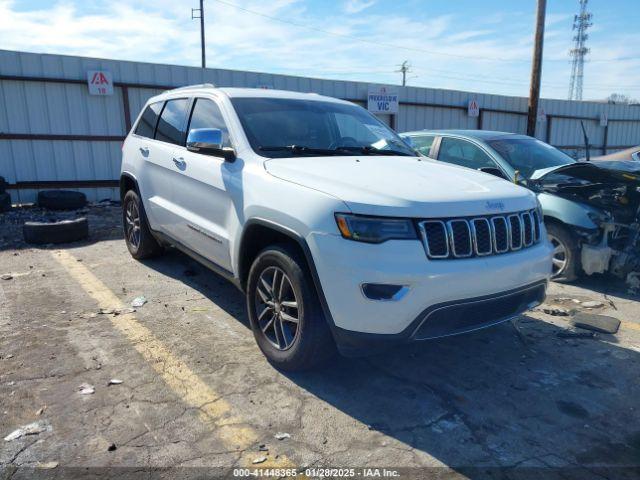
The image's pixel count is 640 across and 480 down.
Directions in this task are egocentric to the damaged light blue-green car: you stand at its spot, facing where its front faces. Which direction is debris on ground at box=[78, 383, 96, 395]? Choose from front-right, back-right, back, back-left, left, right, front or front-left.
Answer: right

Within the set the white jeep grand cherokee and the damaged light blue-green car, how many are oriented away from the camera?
0

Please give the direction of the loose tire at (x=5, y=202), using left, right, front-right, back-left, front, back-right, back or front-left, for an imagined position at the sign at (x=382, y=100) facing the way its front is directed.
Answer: front-right

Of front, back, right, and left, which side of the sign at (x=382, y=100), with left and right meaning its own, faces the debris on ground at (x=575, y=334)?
front

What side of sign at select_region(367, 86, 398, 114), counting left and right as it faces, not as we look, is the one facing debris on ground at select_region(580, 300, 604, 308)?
front

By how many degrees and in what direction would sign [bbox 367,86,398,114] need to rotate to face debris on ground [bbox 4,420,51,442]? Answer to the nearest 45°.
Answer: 0° — it already faces it

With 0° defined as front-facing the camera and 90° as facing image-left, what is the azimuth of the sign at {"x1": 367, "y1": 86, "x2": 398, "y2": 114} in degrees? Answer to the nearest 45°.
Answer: approximately 0°

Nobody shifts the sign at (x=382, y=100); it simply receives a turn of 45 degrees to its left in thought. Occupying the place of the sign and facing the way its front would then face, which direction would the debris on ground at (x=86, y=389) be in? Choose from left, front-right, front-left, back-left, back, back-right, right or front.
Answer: front-right

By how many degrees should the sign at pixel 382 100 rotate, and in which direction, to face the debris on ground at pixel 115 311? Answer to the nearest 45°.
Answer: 0° — it already faces it

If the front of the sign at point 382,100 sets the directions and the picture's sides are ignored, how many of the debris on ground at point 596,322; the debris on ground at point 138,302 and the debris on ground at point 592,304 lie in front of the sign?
3

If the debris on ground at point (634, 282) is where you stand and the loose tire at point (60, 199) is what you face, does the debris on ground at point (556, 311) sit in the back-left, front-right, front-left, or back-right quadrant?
front-left

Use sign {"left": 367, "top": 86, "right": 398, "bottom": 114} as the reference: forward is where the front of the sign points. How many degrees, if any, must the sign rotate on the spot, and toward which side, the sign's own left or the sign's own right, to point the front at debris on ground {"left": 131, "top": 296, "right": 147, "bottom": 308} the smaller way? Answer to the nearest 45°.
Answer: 0° — it already faces it

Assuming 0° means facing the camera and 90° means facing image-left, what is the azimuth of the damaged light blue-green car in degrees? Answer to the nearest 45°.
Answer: approximately 315°

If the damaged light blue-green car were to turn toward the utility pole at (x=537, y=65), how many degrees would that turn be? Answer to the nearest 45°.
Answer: approximately 135° to its left

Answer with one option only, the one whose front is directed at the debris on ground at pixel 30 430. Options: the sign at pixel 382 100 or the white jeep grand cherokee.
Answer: the sign
